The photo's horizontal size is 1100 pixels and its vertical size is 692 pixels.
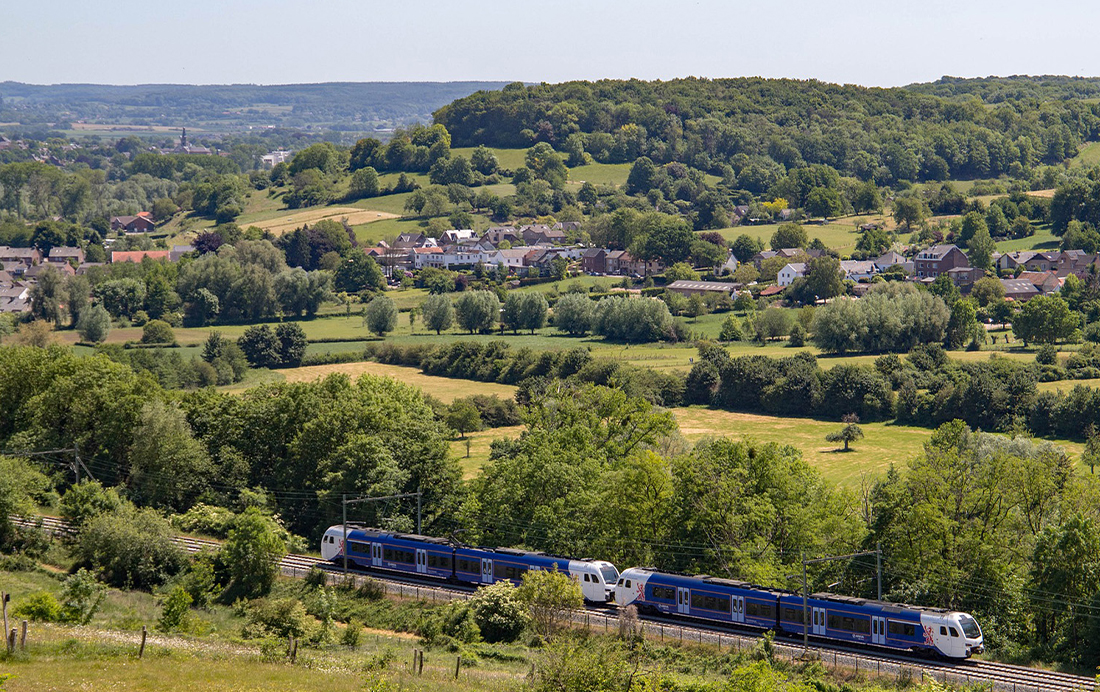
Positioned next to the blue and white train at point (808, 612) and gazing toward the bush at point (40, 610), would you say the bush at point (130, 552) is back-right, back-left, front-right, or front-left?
front-right

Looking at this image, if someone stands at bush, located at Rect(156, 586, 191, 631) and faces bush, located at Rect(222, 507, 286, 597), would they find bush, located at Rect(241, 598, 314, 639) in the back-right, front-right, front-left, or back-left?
front-right
